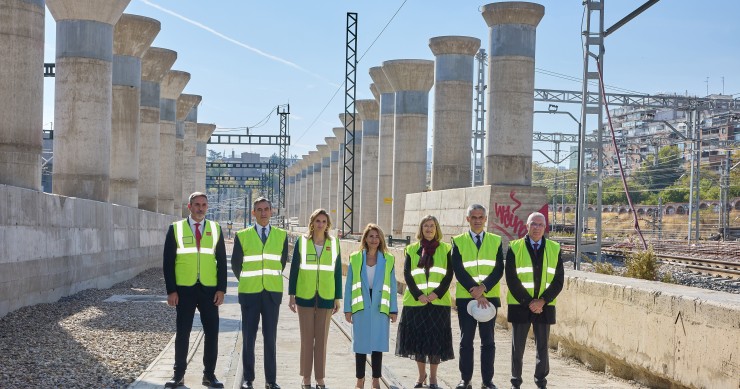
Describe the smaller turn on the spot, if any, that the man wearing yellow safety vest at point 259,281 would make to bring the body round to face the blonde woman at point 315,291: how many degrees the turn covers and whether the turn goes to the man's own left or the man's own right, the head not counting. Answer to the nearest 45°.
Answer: approximately 90° to the man's own left

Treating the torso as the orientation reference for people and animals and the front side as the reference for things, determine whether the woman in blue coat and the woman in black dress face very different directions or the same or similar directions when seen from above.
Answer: same or similar directions

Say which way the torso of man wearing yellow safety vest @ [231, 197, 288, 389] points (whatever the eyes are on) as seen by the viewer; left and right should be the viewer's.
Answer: facing the viewer

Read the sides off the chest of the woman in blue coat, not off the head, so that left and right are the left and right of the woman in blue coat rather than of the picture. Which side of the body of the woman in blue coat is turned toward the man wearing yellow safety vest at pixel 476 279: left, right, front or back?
left

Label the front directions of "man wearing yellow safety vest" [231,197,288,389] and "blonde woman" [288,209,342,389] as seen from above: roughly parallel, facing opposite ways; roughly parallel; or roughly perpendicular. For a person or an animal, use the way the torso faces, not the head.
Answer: roughly parallel

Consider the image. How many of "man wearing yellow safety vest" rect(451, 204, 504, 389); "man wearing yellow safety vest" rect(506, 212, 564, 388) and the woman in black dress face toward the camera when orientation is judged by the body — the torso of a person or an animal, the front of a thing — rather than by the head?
3

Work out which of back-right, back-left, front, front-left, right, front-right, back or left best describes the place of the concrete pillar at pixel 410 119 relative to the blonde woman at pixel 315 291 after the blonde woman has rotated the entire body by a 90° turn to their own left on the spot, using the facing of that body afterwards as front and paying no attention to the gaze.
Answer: left

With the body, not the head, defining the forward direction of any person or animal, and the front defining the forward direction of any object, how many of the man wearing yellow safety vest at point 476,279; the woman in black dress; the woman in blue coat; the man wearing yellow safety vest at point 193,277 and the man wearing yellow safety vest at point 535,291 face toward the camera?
5

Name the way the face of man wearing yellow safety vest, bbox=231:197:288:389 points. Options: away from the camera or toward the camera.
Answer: toward the camera

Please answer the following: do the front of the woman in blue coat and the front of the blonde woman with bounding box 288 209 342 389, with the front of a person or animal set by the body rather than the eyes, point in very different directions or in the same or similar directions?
same or similar directions

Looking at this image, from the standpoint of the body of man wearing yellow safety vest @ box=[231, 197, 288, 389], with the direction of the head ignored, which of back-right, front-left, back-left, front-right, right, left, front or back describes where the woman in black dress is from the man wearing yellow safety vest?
left

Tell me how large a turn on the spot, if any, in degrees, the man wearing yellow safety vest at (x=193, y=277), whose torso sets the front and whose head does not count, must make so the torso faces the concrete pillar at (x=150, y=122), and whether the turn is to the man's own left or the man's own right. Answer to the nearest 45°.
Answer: approximately 180°

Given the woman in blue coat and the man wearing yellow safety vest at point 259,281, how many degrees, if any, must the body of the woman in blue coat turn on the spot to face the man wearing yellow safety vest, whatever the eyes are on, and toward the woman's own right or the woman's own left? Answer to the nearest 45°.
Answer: approximately 90° to the woman's own right

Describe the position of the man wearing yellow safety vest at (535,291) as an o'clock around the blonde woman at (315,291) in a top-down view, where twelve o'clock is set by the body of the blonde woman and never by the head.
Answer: The man wearing yellow safety vest is roughly at 9 o'clock from the blonde woman.

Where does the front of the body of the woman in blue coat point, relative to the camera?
toward the camera
